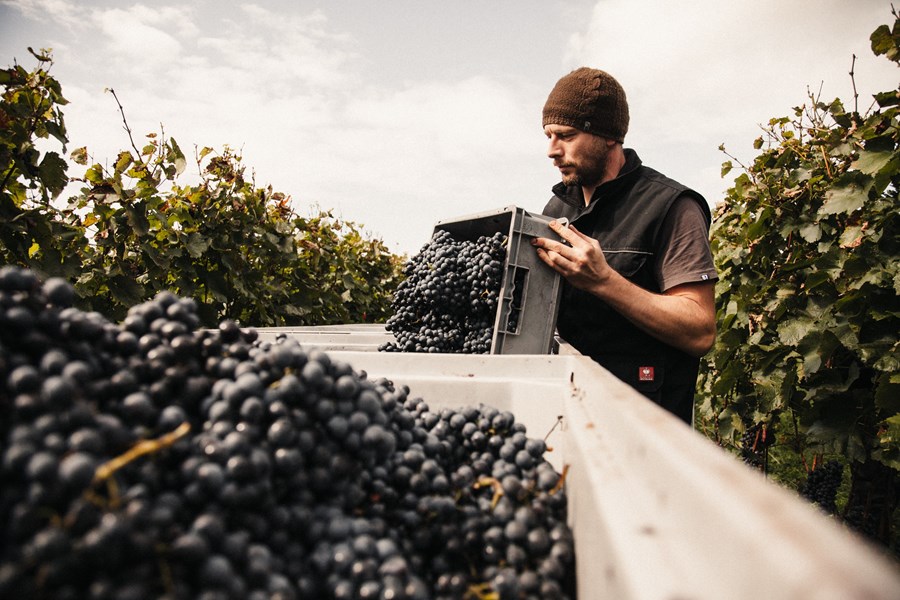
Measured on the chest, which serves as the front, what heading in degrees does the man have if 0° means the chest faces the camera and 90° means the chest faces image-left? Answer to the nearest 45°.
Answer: approximately 45°

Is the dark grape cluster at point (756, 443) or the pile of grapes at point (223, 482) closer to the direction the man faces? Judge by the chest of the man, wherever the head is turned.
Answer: the pile of grapes

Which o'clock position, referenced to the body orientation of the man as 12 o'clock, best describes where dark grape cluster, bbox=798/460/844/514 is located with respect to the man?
The dark grape cluster is roughly at 6 o'clock from the man.

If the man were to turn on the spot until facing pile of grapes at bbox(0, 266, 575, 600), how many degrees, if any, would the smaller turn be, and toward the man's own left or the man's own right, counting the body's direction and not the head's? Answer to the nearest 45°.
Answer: approximately 45° to the man's own left

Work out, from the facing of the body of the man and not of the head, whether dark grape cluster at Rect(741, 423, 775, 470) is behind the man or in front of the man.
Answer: behind
